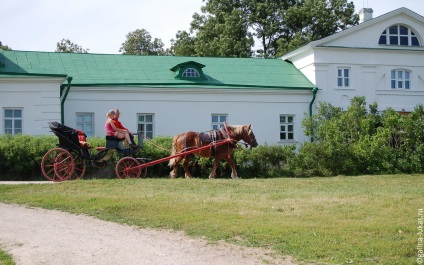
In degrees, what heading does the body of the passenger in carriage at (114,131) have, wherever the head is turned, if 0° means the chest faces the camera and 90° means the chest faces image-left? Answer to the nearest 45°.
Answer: approximately 270°

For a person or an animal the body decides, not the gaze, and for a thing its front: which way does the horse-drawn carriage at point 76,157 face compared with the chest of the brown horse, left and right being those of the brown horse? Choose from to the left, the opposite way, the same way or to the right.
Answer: the same way

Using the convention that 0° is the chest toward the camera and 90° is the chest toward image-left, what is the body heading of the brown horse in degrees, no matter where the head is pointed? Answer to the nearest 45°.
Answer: approximately 270°

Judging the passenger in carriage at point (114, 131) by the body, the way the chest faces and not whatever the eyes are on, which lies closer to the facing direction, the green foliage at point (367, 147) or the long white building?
the green foliage

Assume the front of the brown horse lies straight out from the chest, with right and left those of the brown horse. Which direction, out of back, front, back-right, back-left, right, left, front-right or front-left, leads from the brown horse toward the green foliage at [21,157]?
back

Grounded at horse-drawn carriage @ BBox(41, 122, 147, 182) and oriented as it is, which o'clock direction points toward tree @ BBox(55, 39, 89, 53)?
The tree is roughly at 9 o'clock from the horse-drawn carriage.

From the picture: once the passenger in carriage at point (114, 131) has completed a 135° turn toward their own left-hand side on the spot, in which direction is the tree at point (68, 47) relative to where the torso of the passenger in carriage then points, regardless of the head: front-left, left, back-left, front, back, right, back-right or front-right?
front-right

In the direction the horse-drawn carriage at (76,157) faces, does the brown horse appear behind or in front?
in front

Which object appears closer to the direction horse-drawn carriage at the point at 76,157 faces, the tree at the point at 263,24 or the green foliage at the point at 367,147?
the green foliage

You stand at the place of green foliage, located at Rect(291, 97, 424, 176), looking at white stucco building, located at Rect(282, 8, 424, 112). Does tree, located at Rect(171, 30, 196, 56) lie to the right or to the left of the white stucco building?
left

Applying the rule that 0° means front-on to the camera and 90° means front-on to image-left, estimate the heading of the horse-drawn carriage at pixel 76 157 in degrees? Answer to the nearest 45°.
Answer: approximately 270°

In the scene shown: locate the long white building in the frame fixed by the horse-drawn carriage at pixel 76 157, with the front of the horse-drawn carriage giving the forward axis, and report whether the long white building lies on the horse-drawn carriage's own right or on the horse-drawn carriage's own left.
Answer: on the horse-drawn carriage's own left
